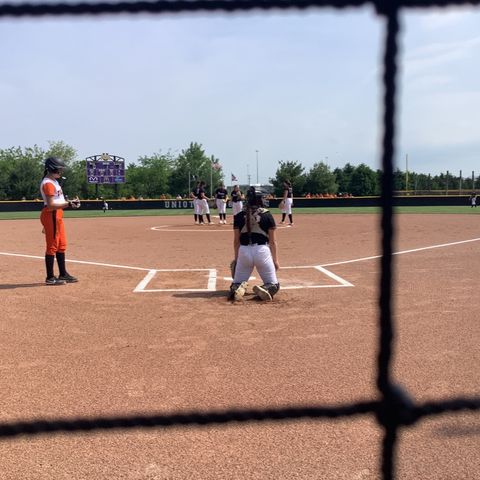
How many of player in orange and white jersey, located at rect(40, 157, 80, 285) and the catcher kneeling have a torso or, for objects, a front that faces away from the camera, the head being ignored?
1

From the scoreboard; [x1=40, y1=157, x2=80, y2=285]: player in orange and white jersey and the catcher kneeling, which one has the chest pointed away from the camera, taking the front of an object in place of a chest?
the catcher kneeling

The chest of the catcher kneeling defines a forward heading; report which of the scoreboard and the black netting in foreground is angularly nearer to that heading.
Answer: the scoreboard

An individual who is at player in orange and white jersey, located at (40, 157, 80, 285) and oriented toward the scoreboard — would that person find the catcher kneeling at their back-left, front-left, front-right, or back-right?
back-right

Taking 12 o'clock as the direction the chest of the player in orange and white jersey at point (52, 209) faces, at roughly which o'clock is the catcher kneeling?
The catcher kneeling is roughly at 1 o'clock from the player in orange and white jersey.

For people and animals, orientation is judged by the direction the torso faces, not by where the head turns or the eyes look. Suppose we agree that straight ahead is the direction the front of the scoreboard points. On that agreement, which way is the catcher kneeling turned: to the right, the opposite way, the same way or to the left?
the opposite way

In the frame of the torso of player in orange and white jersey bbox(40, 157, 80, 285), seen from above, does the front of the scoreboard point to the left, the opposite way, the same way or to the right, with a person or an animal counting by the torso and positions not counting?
to the right

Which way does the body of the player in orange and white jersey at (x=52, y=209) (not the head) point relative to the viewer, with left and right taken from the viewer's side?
facing to the right of the viewer

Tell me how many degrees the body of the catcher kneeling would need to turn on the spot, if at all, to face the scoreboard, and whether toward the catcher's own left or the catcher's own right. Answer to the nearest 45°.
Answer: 0° — they already face it

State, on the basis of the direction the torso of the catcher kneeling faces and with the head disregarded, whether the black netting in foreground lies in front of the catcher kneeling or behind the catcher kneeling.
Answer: behind

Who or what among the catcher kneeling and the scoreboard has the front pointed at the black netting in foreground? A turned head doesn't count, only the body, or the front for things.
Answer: the scoreboard

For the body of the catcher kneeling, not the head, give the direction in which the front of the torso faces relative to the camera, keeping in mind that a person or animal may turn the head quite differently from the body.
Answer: away from the camera

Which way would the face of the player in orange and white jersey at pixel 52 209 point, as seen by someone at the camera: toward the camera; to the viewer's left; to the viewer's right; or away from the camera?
to the viewer's right

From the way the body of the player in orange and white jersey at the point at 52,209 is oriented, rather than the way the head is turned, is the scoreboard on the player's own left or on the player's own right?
on the player's own left

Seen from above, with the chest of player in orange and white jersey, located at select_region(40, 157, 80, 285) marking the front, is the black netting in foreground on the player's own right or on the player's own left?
on the player's own right
